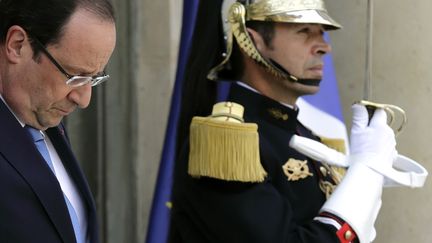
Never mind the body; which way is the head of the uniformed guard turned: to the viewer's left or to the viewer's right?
to the viewer's right

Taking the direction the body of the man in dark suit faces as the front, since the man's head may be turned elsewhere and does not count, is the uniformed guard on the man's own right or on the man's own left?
on the man's own left

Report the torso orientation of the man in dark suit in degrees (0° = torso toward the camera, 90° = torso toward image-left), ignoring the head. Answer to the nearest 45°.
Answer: approximately 315°

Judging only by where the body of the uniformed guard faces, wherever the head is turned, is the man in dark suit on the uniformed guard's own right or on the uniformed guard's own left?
on the uniformed guard's own right
